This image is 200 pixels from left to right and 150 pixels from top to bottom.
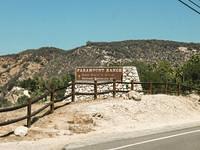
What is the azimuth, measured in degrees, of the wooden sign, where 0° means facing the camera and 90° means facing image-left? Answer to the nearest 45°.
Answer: approximately 0°

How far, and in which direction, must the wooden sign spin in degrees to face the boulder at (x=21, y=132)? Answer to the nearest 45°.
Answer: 0° — it already faces it
